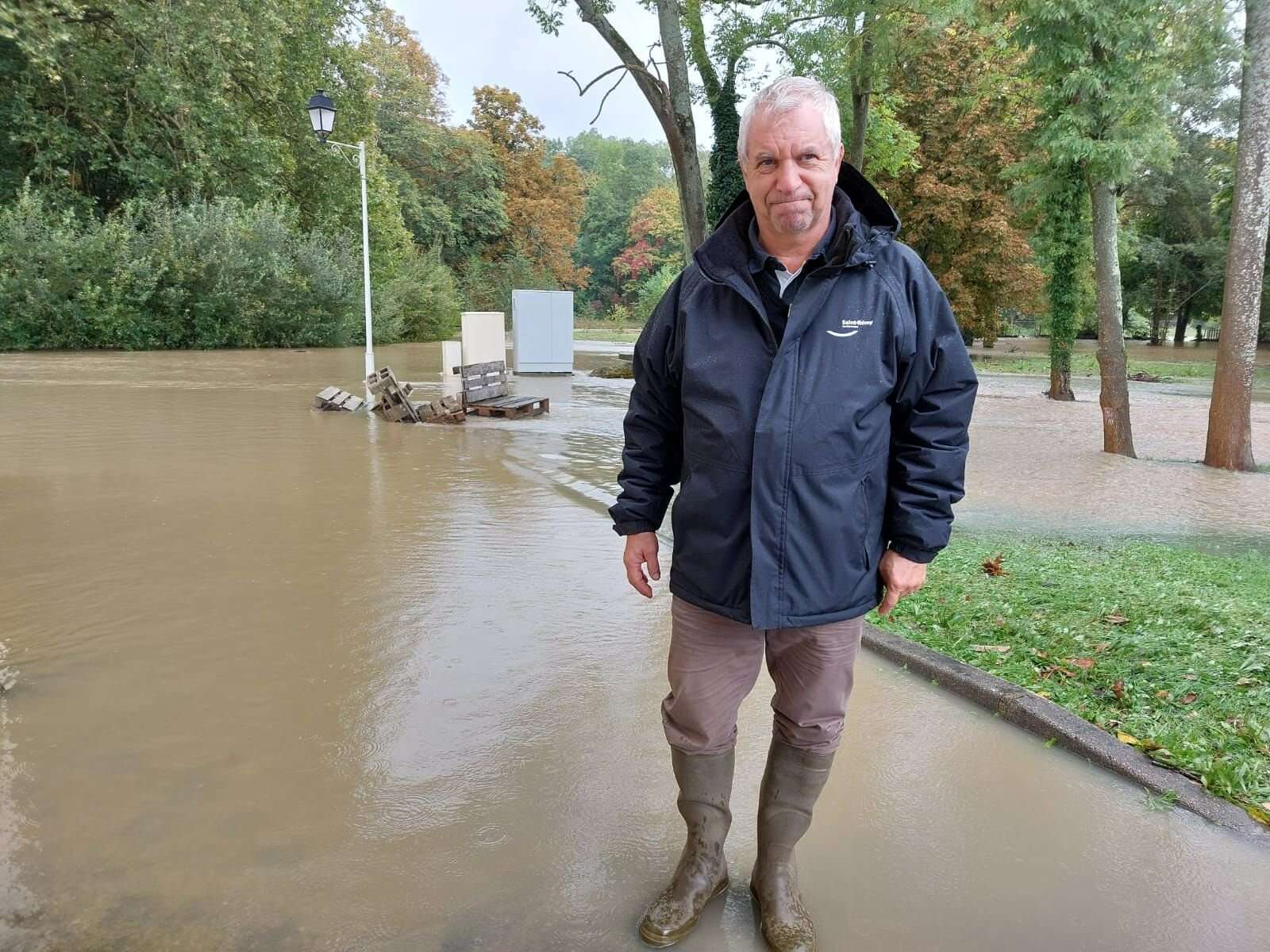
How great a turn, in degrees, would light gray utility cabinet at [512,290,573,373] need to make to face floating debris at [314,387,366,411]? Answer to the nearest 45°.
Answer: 0° — it already faces it

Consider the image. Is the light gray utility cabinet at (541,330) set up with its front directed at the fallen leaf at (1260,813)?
yes

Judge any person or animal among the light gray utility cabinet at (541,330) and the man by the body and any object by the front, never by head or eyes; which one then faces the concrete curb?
the light gray utility cabinet

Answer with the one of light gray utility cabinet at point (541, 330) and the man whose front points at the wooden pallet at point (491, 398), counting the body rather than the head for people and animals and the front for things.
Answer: the light gray utility cabinet

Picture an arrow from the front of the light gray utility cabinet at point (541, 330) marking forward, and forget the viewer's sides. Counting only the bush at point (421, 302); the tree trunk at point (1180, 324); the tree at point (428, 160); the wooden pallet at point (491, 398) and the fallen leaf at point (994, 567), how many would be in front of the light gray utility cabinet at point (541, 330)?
2

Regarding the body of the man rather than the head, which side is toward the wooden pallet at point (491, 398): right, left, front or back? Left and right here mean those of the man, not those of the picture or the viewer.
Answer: back

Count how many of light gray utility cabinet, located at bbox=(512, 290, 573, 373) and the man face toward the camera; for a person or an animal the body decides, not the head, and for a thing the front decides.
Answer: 2

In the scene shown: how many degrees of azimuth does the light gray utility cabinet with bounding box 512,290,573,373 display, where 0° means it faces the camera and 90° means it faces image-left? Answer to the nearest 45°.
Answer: approximately 0°

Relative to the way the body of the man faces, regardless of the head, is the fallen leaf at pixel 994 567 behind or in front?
behind
